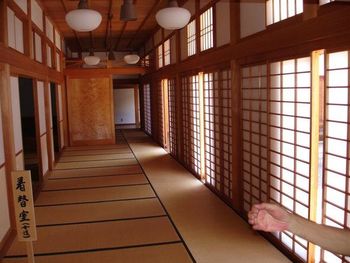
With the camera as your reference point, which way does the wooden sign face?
facing the viewer

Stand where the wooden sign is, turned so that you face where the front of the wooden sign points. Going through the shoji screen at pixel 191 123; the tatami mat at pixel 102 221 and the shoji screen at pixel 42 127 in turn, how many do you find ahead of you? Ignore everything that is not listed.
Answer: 0

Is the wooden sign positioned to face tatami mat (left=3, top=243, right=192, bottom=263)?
no

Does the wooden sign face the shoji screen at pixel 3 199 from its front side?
no

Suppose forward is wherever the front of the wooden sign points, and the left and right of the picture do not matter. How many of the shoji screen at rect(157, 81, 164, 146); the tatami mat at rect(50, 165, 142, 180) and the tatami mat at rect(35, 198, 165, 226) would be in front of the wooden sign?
0

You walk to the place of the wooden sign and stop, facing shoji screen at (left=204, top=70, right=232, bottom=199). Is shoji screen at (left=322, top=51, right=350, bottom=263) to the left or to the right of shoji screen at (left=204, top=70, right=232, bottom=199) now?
right

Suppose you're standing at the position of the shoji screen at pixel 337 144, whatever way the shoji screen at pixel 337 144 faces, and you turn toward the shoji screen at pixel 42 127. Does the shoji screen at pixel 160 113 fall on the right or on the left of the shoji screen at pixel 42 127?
right

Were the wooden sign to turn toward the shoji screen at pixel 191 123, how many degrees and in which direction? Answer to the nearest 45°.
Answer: approximately 135° to its left

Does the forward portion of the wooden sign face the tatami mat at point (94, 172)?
no

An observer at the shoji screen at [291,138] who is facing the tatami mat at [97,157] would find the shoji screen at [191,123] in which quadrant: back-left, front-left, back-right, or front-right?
front-right

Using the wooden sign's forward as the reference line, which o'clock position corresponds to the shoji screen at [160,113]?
The shoji screen is roughly at 7 o'clock from the wooden sign.

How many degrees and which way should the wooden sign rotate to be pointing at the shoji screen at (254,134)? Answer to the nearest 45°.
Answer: approximately 90° to its left
